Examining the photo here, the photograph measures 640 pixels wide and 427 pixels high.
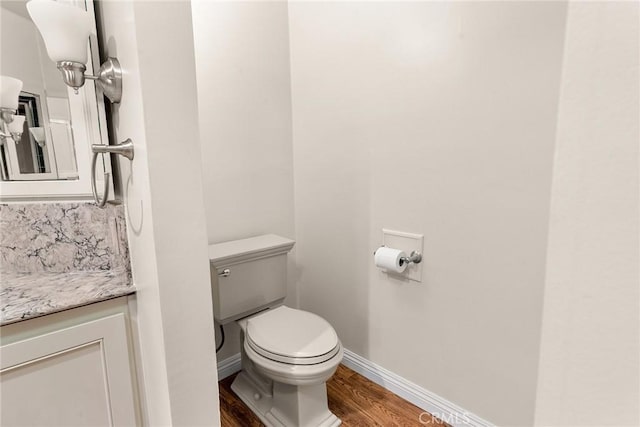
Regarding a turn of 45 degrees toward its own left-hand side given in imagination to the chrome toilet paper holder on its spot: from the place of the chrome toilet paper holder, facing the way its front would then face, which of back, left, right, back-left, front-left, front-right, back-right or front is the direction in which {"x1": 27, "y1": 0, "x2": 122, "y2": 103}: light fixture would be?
front-right

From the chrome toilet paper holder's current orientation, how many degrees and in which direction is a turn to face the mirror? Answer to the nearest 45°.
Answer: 0° — it already faces it

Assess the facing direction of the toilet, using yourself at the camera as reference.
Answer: facing the viewer and to the right of the viewer

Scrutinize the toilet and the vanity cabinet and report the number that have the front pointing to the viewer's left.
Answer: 0

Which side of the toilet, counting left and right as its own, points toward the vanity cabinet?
right

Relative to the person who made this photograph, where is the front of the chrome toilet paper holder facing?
facing the viewer and to the left of the viewer

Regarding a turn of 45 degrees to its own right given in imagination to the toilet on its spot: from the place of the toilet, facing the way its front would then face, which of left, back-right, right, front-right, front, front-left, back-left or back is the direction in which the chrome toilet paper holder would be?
left

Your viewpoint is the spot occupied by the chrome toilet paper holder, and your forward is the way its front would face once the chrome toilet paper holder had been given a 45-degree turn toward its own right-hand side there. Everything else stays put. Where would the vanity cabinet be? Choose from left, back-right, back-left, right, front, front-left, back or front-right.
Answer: front-left

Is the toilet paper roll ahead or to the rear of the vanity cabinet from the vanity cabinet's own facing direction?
ahead
